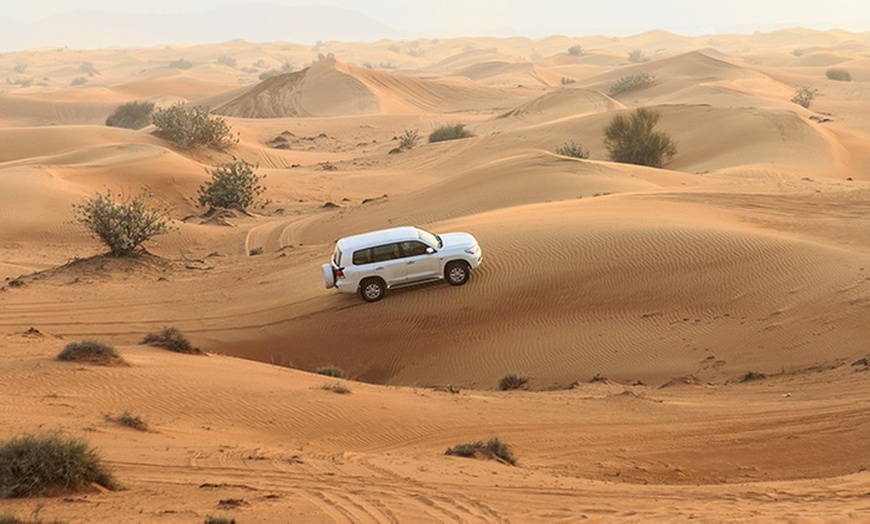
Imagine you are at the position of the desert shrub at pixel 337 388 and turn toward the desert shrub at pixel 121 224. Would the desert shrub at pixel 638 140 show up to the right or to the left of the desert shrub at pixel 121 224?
right

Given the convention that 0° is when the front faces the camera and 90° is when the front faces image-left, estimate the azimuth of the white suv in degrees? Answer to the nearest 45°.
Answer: approximately 270°

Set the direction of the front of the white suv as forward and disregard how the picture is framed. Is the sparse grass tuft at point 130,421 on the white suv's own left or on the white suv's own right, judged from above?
on the white suv's own right

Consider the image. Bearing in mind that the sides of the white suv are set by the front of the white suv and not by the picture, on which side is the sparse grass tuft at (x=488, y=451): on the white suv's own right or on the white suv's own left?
on the white suv's own right

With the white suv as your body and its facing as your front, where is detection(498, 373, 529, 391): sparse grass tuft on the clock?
The sparse grass tuft is roughly at 2 o'clock from the white suv.

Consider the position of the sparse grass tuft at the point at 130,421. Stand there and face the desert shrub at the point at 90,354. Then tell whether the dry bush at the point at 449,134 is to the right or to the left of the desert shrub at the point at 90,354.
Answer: right

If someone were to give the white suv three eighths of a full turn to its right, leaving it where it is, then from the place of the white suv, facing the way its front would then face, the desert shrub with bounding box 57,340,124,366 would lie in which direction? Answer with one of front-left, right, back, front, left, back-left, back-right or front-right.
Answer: front

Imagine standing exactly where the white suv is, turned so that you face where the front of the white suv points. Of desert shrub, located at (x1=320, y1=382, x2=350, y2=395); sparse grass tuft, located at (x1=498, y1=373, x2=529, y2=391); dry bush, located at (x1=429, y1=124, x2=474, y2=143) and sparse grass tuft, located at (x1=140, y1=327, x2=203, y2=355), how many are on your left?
1

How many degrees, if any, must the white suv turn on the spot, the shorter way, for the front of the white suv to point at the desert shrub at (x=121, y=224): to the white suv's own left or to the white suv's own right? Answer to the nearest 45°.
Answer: approximately 135° to the white suv's own left

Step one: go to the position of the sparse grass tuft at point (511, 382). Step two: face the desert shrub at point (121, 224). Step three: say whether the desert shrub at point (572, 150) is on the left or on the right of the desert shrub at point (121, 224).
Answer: right

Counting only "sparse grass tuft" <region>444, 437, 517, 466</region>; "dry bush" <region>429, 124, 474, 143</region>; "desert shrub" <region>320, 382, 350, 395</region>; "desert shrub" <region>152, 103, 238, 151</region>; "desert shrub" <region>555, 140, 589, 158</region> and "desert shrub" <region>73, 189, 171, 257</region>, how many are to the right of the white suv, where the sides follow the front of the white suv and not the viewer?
2

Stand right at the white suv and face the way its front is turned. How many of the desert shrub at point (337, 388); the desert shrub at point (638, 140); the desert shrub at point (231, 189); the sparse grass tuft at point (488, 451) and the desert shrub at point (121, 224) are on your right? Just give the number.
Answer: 2

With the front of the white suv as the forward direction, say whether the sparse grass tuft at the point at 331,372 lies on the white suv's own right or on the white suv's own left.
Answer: on the white suv's own right

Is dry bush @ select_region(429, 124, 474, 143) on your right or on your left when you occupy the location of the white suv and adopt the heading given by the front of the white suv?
on your left

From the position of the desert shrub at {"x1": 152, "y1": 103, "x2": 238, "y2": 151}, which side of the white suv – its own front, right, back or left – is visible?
left

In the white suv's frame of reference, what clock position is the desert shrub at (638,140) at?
The desert shrub is roughly at 10 o'clock from the white suv.
